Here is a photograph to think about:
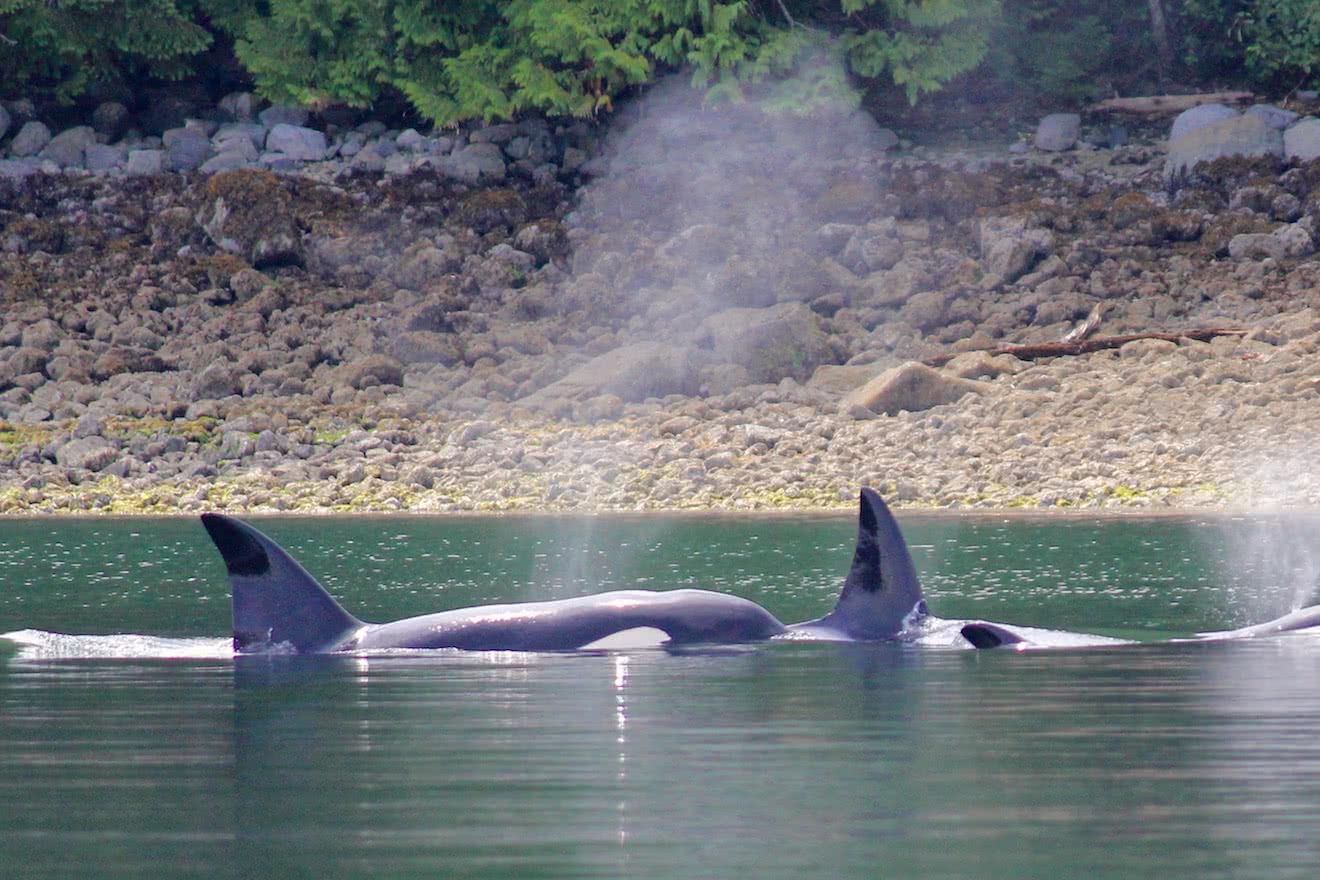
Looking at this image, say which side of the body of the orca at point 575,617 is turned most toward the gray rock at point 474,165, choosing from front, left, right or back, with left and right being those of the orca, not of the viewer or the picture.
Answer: left

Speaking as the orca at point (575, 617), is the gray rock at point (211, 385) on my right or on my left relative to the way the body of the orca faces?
on my left

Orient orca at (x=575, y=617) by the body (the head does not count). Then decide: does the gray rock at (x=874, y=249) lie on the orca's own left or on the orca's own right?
on the orca's own left

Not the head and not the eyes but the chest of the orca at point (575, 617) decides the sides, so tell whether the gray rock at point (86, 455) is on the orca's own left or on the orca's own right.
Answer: on the orca's own left

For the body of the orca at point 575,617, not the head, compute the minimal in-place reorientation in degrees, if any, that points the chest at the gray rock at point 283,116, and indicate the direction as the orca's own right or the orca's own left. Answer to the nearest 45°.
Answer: approximately 90° to the orca's own left

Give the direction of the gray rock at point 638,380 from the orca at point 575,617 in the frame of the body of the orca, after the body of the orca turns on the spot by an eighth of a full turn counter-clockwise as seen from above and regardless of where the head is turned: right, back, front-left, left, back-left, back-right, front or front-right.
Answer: front-left

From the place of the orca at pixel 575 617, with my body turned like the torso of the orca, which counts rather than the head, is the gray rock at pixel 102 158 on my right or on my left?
on my left

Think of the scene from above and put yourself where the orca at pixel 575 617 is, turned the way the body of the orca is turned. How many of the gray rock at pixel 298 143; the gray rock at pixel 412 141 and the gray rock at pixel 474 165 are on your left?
3

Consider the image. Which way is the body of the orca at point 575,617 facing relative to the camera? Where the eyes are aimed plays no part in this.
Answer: to the viewer's right

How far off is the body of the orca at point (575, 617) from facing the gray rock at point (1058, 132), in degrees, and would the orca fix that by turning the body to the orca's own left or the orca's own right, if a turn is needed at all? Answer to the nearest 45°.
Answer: approximately 90° to the orca's own left

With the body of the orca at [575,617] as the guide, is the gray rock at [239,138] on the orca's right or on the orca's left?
on the orca's left

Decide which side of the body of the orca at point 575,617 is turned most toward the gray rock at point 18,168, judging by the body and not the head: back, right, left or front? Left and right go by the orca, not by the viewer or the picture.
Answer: left

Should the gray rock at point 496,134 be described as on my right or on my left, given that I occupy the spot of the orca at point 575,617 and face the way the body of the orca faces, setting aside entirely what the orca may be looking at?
on my left
